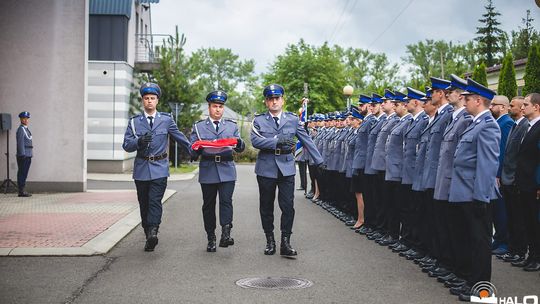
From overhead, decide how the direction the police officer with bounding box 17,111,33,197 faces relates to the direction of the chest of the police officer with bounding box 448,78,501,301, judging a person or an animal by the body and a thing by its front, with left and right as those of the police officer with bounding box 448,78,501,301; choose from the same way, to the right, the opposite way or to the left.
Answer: the opposite way

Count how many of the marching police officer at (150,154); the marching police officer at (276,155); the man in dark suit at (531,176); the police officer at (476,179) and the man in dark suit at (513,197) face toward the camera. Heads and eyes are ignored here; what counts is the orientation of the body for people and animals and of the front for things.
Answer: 2

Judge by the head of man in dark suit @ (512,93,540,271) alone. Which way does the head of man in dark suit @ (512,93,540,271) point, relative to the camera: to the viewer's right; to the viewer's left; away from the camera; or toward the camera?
to the viewer's left

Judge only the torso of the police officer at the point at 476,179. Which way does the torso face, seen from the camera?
to the viewer's left

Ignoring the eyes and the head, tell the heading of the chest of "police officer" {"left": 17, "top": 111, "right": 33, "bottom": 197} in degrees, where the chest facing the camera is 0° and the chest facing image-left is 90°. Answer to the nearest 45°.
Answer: approximately 315°

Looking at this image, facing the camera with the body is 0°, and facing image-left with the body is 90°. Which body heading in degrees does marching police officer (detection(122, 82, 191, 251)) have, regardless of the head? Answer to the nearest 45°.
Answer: approximately 0°

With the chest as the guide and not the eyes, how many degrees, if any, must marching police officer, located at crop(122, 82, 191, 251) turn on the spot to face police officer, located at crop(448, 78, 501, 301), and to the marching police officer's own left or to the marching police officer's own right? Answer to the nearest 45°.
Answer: approximately 45° to the marching police officer's own left

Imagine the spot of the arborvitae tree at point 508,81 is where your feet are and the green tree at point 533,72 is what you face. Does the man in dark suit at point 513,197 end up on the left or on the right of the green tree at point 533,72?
right
